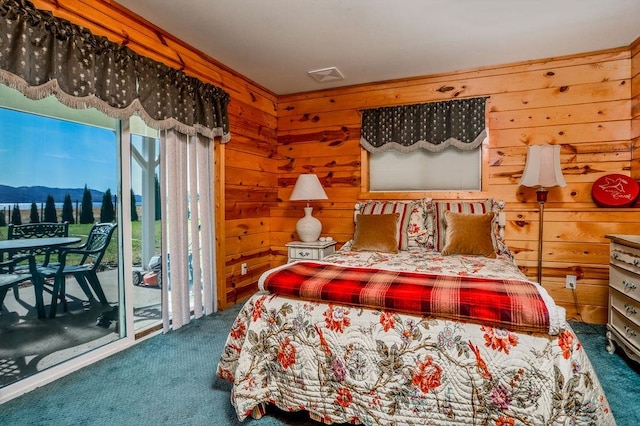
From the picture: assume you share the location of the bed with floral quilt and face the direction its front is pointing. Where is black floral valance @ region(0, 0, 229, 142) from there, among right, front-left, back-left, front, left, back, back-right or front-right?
right

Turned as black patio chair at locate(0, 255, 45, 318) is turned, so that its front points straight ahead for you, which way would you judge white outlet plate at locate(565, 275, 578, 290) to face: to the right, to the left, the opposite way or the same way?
the opposite way

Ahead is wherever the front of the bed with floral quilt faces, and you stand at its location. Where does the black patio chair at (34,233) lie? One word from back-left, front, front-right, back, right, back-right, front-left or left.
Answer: right

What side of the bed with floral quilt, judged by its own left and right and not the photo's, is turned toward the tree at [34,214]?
right

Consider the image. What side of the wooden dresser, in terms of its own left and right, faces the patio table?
front

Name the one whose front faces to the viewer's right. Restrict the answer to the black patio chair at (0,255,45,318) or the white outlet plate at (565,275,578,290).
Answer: the black patio chair

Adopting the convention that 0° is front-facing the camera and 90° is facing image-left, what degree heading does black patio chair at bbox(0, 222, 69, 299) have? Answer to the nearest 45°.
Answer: approximately 0°

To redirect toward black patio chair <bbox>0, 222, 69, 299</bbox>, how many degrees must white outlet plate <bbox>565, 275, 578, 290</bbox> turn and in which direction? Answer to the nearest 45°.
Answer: approximately 45° to its right

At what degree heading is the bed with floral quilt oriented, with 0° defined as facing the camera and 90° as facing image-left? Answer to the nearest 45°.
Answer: approximately 0°
